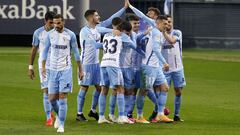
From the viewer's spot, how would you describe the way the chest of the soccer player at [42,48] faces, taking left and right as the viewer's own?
facing the viewer and to the right of the viewer

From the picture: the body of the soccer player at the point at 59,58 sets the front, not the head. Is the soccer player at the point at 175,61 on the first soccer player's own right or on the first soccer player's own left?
on the first soccer player's own left

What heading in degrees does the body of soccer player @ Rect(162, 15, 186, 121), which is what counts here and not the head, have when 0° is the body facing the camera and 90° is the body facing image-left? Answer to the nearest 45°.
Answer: approximately 45°

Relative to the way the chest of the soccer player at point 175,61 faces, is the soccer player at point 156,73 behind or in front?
in front

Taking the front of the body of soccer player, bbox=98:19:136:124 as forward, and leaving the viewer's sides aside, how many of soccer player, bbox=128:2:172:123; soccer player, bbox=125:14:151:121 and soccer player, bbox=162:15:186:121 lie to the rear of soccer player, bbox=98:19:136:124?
0

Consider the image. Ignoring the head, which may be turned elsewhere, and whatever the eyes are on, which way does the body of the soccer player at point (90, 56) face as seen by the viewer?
to the viewer's right

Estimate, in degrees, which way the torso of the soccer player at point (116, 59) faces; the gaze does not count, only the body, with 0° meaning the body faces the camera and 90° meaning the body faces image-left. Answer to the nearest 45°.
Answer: approximately 225°

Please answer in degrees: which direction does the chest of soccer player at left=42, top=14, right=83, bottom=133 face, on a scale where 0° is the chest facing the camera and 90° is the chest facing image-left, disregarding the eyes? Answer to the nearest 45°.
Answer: approximately 0°

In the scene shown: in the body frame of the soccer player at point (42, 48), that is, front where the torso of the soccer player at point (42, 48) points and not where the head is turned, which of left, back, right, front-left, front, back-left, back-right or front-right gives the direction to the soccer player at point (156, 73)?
front-left

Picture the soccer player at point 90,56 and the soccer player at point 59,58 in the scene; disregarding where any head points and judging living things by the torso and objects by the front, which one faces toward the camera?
the soccer player at point 59,58

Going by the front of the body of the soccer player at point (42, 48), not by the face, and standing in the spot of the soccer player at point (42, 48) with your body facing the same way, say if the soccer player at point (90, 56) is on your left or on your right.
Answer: on your left
